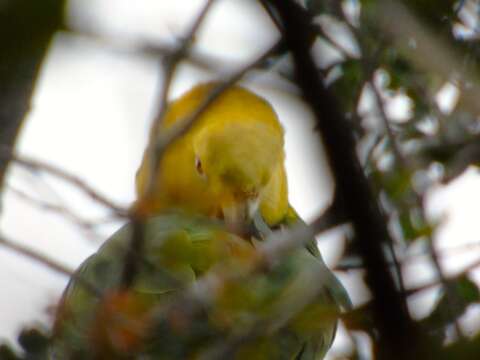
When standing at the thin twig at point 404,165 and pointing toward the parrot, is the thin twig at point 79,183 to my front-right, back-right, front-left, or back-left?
front-left

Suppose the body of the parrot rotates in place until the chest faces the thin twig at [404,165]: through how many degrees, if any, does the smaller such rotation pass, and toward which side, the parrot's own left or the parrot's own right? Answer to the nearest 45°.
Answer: approximately 45° to the parrot's own left

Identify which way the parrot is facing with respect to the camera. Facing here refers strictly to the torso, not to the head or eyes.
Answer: toward the camera
